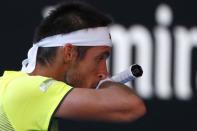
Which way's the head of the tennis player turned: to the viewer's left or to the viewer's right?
to the viewer's right

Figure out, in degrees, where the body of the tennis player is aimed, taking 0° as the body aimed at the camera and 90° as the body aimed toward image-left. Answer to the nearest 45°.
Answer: approximately 270°
